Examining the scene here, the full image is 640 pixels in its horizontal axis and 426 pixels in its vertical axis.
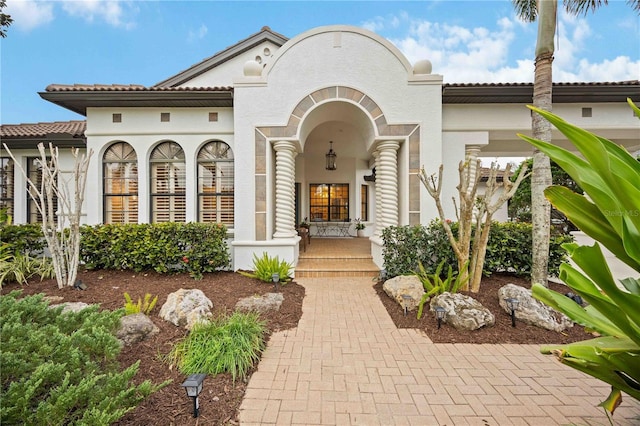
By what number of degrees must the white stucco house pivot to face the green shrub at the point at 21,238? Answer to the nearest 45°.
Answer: approximately 90° to its right

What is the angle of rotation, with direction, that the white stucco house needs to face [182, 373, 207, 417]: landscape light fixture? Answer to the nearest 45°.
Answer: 0° — it already faces it

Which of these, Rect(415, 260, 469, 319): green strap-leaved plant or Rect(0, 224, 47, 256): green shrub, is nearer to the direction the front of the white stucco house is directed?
the green strap-leaved plant

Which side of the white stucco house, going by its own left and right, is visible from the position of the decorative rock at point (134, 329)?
front

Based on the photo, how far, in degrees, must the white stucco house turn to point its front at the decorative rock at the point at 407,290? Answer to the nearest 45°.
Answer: approximately 45° to its left

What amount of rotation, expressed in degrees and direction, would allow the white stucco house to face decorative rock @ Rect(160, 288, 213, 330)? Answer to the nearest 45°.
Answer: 0° — it already faces it

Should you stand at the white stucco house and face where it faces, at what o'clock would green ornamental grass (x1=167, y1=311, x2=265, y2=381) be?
The green ornamental grass is roughly at 12 o'clock from the white stucco house.

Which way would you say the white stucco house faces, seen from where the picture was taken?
facing the viewer
